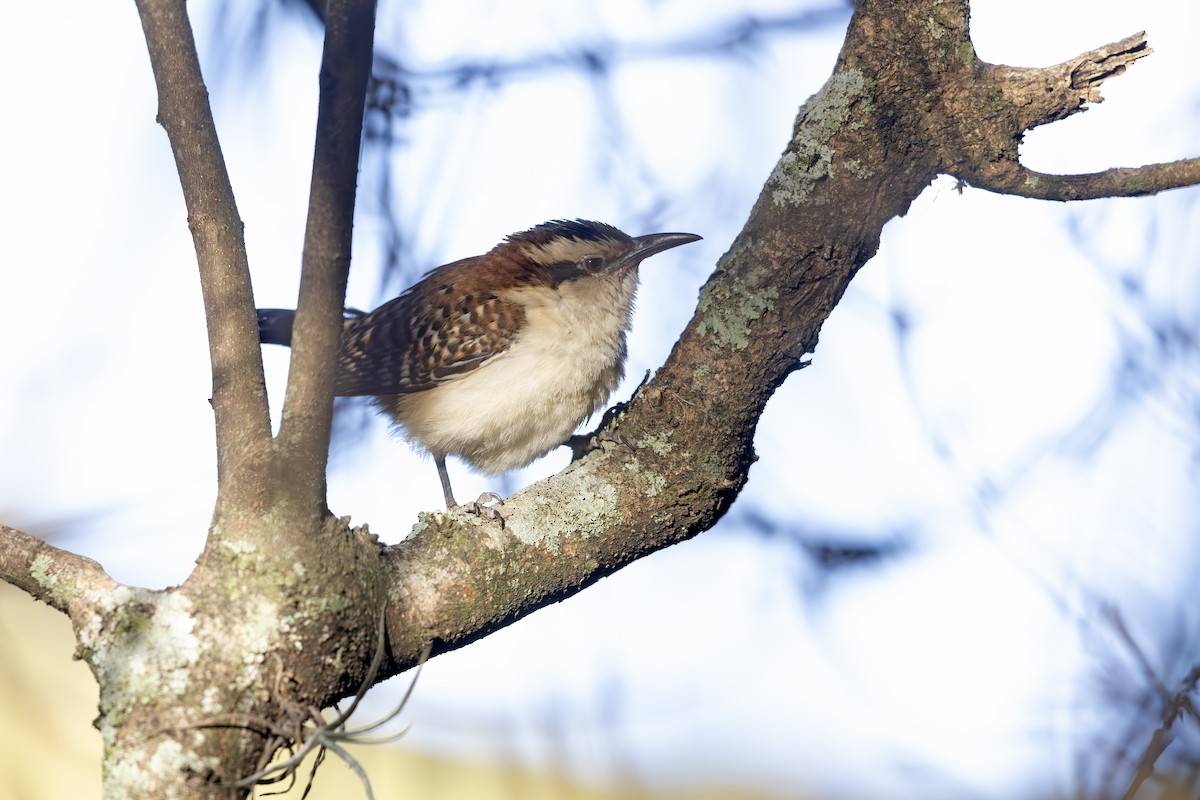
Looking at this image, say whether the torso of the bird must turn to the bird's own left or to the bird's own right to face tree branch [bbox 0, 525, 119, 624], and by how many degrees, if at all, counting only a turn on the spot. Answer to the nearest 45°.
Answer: approximately 135° to the bird's own right

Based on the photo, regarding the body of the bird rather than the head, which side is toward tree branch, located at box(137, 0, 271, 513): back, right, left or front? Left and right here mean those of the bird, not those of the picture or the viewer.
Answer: back

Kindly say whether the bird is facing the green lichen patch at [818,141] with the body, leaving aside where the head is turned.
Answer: yes

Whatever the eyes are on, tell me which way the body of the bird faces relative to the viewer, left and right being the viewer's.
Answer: facing to the right of the viewer

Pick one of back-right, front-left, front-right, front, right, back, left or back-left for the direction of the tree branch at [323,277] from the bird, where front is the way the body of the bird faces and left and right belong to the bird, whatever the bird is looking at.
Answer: right

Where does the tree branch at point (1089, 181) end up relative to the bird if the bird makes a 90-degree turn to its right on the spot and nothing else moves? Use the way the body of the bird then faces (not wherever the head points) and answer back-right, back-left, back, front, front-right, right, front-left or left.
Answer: front-left
